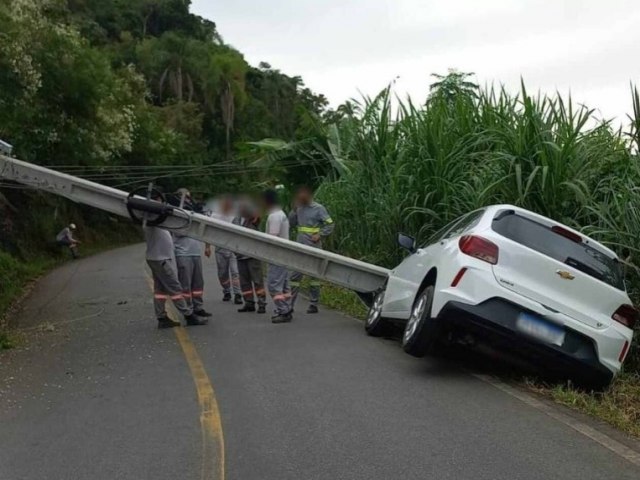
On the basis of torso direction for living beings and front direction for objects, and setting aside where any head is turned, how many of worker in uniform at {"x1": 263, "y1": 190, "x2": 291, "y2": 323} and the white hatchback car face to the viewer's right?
0
